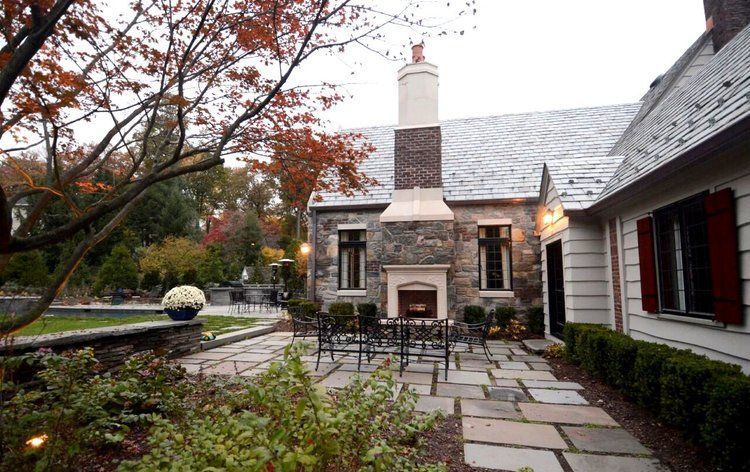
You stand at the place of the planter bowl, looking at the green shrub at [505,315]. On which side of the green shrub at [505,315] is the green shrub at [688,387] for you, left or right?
right

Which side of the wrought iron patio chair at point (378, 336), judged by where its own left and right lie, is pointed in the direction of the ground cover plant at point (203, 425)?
back

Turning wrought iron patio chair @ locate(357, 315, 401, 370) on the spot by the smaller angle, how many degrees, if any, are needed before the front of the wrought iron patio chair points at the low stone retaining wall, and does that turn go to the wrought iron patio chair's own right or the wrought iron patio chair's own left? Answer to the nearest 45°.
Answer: approximately 90° to the wrought iron patio chair's own left

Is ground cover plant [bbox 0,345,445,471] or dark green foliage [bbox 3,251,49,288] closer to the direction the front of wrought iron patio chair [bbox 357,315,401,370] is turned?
the dark green foliage

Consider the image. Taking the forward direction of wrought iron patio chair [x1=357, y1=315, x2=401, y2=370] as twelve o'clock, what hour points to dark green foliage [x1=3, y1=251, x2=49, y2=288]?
The dark green foliage is roughly at 10 o'clock from the wrought iron patio chair.

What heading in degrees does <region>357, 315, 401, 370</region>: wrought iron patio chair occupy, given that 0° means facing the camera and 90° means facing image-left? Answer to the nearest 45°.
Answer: approximately 180°
